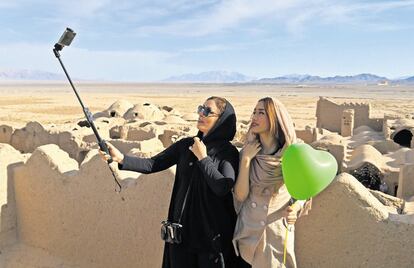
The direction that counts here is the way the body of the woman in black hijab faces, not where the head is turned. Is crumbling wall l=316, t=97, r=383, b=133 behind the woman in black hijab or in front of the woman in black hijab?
behind

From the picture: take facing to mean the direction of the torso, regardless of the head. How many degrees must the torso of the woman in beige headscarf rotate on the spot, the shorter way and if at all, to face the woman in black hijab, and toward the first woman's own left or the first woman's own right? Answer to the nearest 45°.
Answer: approximately 45° to the first woman's own right

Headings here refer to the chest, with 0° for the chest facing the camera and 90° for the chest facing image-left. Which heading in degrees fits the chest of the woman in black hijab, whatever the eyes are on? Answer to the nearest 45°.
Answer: approximately 45°

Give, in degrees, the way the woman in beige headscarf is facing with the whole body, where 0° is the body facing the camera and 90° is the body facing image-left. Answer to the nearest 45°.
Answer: approximately 45°

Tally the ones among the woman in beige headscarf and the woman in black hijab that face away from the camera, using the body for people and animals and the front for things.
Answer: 0
